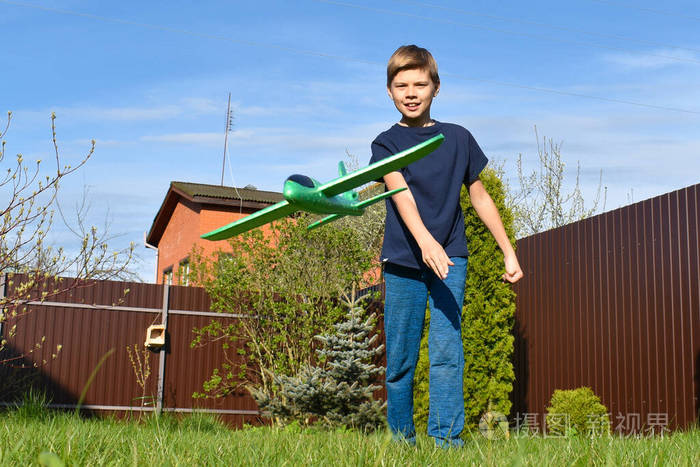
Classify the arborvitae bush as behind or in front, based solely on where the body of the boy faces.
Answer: behind

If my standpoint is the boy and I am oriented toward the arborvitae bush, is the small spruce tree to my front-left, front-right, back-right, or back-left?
front-left

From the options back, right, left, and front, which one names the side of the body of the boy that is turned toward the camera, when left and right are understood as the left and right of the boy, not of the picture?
front

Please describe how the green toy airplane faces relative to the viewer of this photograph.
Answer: facing the viewer and to the left of the viewer

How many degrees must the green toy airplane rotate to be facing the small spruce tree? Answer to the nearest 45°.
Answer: approximately 135° to its right

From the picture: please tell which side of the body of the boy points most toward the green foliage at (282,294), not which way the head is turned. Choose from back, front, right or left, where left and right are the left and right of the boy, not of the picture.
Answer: back

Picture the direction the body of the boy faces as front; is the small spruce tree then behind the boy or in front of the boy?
behind

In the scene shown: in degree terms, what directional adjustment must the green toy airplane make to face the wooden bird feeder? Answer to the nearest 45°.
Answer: approximately 135° to its right

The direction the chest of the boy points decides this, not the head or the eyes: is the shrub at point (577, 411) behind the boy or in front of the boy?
behind

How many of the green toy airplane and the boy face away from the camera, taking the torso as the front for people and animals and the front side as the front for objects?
0

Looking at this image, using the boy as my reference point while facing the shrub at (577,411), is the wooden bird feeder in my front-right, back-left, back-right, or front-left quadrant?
front-left

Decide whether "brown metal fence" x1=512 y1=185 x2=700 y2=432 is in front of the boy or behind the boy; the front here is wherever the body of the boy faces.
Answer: behind
